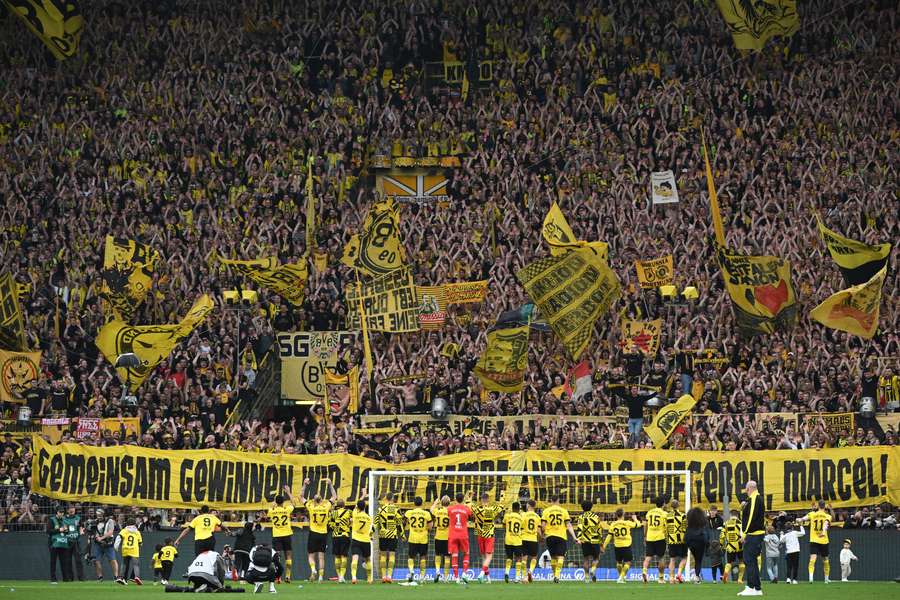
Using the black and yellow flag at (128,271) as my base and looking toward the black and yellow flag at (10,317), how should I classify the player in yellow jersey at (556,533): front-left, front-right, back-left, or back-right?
back-left

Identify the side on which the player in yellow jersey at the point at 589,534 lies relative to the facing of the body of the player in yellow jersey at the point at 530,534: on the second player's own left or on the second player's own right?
on the second player's own right

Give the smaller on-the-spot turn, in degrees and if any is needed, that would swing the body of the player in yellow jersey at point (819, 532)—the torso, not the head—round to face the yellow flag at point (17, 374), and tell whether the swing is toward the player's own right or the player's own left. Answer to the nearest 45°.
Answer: approximately 90° to the player's own left

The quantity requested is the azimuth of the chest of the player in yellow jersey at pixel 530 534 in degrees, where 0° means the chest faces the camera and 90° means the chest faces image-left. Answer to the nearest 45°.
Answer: approximately 180°

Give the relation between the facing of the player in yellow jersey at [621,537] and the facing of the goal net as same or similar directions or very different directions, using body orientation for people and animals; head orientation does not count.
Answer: very different directions

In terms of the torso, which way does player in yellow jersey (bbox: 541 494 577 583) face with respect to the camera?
away from the camera

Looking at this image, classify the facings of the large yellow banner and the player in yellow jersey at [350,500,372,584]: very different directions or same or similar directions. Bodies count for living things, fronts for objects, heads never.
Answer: very different directions

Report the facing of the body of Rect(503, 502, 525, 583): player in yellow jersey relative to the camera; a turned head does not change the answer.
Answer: away from the camera

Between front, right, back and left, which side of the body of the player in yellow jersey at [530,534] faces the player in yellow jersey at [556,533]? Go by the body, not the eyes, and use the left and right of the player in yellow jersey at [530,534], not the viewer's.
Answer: right

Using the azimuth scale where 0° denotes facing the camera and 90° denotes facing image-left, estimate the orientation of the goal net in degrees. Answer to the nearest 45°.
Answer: approximately 0°
